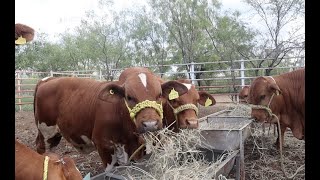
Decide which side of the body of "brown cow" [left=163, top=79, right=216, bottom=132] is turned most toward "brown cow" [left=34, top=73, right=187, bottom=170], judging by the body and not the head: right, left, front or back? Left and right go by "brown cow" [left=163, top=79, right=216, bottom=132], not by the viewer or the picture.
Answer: right

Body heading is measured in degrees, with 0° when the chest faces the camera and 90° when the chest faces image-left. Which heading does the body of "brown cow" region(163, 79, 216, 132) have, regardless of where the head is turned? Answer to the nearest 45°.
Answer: approximately 315°

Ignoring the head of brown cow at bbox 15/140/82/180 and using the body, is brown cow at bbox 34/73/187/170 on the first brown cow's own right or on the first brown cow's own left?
on the first brown cow's own left

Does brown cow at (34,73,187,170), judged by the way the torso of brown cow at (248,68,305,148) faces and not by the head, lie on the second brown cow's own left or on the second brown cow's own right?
on the second brown cow's own left

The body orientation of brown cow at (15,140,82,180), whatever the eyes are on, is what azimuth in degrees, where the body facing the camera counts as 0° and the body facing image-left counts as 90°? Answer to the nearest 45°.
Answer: approximately 270°

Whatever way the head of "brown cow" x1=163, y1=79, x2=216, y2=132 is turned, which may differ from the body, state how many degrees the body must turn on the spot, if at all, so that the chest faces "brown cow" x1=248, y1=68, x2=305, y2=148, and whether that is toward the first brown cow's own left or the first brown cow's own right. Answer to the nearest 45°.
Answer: approximately 90° to the first brown cow's own left

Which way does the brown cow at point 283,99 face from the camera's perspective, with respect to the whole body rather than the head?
to the viewer's left

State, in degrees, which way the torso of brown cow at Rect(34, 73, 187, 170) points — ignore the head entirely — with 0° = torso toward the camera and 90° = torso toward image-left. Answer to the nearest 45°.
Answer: approximately 315°
